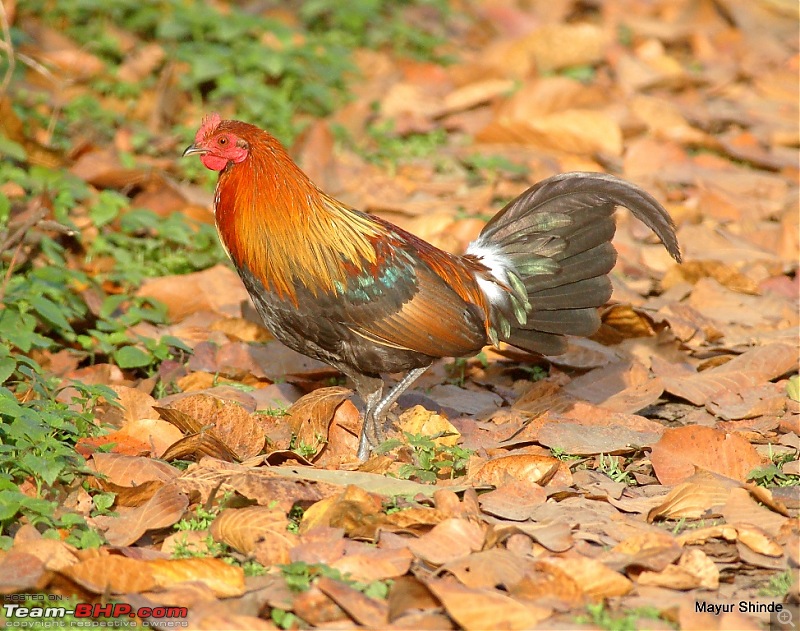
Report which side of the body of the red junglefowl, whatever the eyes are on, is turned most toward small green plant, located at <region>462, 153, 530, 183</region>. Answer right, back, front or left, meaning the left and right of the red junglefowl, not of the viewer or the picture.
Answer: right

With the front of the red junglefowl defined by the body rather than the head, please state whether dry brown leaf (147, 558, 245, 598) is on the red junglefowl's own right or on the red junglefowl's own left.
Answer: on the red junglefowl's own left

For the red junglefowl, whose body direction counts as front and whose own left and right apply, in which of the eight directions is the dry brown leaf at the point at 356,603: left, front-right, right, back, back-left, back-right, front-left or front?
left

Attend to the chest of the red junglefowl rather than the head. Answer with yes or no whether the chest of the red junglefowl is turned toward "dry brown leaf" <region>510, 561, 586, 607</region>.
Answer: no

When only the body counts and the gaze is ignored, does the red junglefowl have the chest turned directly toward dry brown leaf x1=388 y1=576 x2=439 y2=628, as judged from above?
no

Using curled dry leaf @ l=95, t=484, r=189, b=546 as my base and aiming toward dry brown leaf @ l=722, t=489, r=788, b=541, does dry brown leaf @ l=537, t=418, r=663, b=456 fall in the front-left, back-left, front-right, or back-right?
front-left

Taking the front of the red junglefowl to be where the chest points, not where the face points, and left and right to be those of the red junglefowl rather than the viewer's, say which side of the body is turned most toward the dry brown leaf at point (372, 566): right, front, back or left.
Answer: left

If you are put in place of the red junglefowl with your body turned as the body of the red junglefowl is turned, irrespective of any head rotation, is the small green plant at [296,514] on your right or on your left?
on your left

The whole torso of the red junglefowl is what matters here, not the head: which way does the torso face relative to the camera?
to the viewer's left

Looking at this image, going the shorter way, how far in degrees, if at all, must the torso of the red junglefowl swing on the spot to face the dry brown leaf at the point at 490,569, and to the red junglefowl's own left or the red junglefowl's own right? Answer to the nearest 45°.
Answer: approximately 90° to the red junglefowl's own left

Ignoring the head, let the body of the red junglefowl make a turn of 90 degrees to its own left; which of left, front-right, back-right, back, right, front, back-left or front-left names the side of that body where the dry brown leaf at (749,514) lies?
front-left

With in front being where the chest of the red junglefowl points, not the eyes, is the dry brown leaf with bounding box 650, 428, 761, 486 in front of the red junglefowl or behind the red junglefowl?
behind

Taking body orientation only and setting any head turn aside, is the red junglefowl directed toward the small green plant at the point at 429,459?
no

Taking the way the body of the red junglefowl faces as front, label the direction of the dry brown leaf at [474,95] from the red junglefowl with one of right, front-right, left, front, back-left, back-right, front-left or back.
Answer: right

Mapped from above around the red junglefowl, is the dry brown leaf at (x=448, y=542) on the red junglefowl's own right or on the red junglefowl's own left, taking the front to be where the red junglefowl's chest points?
on the red junglefowl's own left

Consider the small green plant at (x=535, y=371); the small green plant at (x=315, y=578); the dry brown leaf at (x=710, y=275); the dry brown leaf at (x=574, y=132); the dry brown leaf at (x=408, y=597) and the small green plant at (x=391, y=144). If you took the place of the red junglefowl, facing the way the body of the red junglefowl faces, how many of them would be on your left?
2
